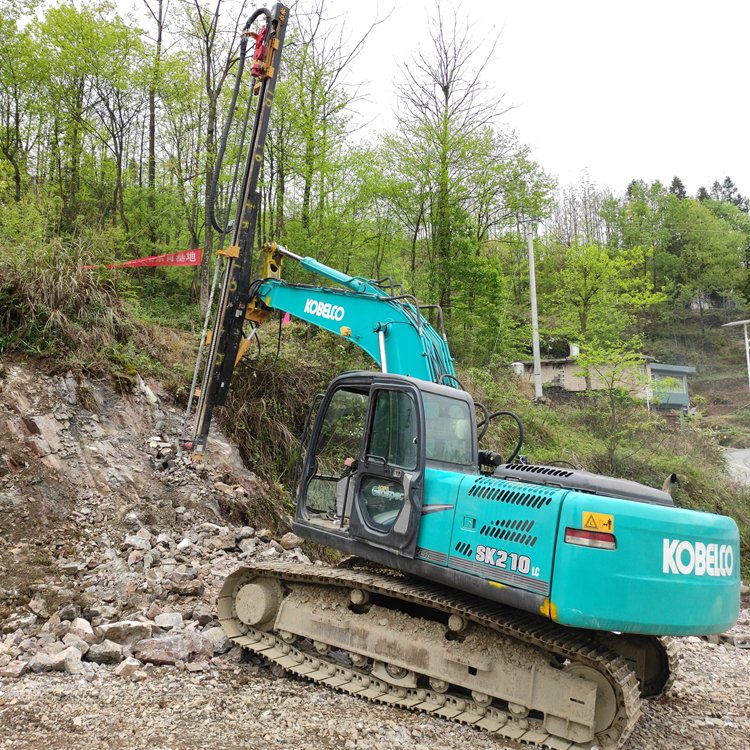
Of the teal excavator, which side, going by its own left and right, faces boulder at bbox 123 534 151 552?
front

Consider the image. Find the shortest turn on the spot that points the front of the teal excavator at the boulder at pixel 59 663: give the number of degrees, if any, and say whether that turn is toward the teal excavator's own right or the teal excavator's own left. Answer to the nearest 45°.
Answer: approximately 45° to the teal excavator's own left

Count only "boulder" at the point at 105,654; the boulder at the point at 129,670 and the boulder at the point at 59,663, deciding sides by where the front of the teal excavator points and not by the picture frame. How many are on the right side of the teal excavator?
0

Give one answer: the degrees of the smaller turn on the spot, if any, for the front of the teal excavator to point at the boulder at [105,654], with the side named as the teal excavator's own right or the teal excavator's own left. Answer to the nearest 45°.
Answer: approximately 45° to the teal excavator's own left

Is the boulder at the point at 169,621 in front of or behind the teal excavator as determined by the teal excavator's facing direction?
in front

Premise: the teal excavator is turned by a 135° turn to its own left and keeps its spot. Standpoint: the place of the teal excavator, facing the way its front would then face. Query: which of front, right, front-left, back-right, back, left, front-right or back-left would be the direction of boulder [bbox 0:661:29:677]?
right

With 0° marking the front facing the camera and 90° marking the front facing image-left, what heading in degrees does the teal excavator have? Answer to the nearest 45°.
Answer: approximately 135°

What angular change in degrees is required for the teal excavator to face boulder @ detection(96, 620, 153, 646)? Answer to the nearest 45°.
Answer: approximately 45° to its left
